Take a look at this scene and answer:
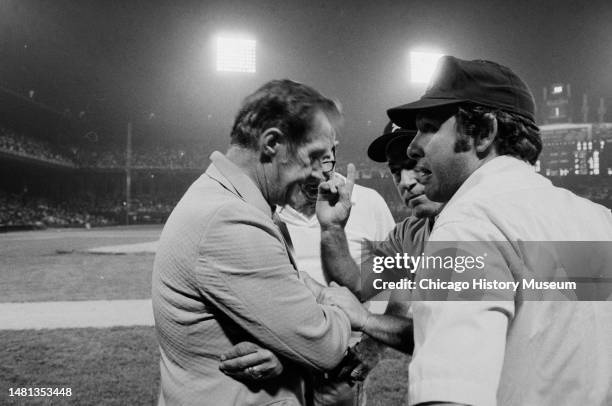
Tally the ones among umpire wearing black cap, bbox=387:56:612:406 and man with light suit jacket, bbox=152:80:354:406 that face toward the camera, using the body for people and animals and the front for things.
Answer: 0

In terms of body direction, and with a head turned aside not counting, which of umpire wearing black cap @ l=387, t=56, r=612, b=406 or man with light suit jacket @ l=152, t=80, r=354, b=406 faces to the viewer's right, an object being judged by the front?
the man with light suit jacket

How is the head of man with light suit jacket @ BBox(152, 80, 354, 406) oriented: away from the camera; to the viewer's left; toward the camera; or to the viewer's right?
to the viewer's right

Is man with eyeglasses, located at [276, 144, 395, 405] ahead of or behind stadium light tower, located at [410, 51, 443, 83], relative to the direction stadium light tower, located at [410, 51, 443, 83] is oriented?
ahead

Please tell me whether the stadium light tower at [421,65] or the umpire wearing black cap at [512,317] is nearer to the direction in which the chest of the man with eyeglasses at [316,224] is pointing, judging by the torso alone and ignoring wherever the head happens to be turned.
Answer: the umpire wearing black cap

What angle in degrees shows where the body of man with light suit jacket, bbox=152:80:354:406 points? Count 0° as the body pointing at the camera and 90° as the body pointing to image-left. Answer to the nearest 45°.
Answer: approximately 270°

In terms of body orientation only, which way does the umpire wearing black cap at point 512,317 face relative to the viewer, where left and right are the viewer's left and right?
facing away from the viewer and to the left of the viewer

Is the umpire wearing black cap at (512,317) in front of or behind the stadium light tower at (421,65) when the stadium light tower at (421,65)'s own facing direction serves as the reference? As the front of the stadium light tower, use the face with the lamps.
in front

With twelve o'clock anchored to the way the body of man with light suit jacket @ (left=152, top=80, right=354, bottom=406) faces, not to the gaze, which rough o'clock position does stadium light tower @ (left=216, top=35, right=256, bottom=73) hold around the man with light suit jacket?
The stadium light tower is roughly at 9 o'clock from the man with light suit jacket.

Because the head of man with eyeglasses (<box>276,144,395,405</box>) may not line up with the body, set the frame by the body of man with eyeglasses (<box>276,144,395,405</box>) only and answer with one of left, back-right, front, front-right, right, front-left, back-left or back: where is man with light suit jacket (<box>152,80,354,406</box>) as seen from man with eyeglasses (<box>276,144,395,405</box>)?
front-left

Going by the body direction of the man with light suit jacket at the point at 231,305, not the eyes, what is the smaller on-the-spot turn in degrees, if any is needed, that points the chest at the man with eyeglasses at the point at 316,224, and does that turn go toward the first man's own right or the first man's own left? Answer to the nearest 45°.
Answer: approximately 90° to the first man's own left
